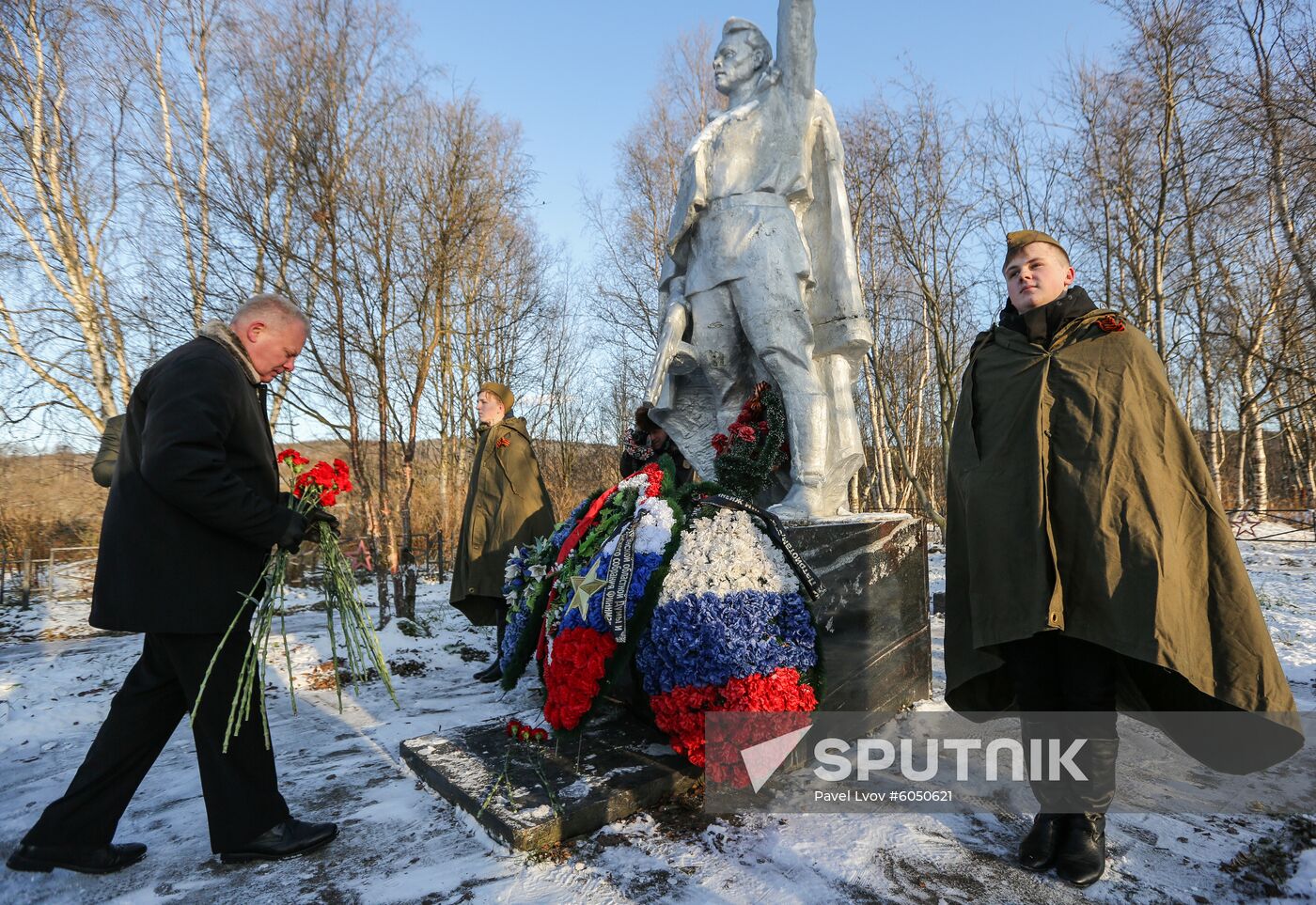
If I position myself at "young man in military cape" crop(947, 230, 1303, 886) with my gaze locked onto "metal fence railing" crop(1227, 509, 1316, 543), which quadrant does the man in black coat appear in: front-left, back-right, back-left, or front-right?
back-left

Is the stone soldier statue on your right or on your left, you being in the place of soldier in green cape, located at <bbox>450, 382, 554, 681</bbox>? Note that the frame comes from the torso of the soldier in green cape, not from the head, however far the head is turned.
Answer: on your left

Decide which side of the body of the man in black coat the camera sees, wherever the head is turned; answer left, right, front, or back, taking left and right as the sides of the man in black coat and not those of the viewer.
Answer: right

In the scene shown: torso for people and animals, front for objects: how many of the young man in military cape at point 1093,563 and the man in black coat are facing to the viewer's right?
1

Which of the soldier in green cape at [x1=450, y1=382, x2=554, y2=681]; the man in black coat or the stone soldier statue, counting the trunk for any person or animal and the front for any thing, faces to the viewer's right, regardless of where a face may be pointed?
the man in black coat

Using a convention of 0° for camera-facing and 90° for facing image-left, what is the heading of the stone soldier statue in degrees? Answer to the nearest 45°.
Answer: approximately 45°

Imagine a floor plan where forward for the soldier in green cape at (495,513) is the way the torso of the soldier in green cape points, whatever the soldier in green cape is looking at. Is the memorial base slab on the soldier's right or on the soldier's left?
on the soldier's left

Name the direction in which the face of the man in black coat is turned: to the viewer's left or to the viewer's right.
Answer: to the viewer's right

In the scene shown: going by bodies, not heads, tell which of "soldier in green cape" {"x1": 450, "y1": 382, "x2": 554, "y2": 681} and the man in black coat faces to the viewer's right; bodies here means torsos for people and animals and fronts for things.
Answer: the man in black coat

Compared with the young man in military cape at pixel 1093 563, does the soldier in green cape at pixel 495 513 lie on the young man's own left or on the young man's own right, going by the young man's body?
on the young man's own right

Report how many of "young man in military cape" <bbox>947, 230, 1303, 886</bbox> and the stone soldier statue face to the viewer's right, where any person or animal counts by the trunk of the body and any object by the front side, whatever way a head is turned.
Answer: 0

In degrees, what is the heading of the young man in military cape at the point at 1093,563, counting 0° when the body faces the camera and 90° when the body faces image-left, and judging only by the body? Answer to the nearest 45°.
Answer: approximately 45°

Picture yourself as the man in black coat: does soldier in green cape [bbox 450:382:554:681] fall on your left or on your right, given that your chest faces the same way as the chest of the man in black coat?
on your left
